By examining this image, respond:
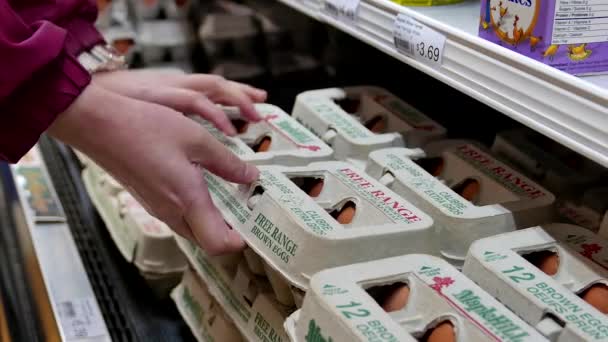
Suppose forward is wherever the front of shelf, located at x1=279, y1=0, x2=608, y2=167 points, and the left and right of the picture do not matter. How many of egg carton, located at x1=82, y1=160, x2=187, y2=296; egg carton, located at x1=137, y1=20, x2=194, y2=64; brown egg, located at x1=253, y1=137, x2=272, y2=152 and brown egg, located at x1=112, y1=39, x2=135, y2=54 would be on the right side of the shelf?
4

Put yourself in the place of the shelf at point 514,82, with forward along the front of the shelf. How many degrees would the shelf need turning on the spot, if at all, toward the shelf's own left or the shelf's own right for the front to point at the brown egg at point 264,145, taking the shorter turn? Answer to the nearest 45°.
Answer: approximately 90° to the shelf's own right

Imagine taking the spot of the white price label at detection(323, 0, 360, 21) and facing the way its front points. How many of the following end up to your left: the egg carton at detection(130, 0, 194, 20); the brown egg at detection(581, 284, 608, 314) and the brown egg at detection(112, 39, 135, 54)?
1

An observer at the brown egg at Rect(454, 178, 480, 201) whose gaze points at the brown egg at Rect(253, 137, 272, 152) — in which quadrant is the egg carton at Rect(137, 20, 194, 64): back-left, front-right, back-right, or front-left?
front-right

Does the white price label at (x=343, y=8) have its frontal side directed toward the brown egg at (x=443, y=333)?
no

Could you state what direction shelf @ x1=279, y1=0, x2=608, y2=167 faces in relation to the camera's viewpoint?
facing the viewer and to the left of the viewer

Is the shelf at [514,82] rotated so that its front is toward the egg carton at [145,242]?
no

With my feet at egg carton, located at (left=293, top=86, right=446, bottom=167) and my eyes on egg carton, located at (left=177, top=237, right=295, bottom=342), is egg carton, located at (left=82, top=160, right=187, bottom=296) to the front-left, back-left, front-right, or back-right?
front-right
